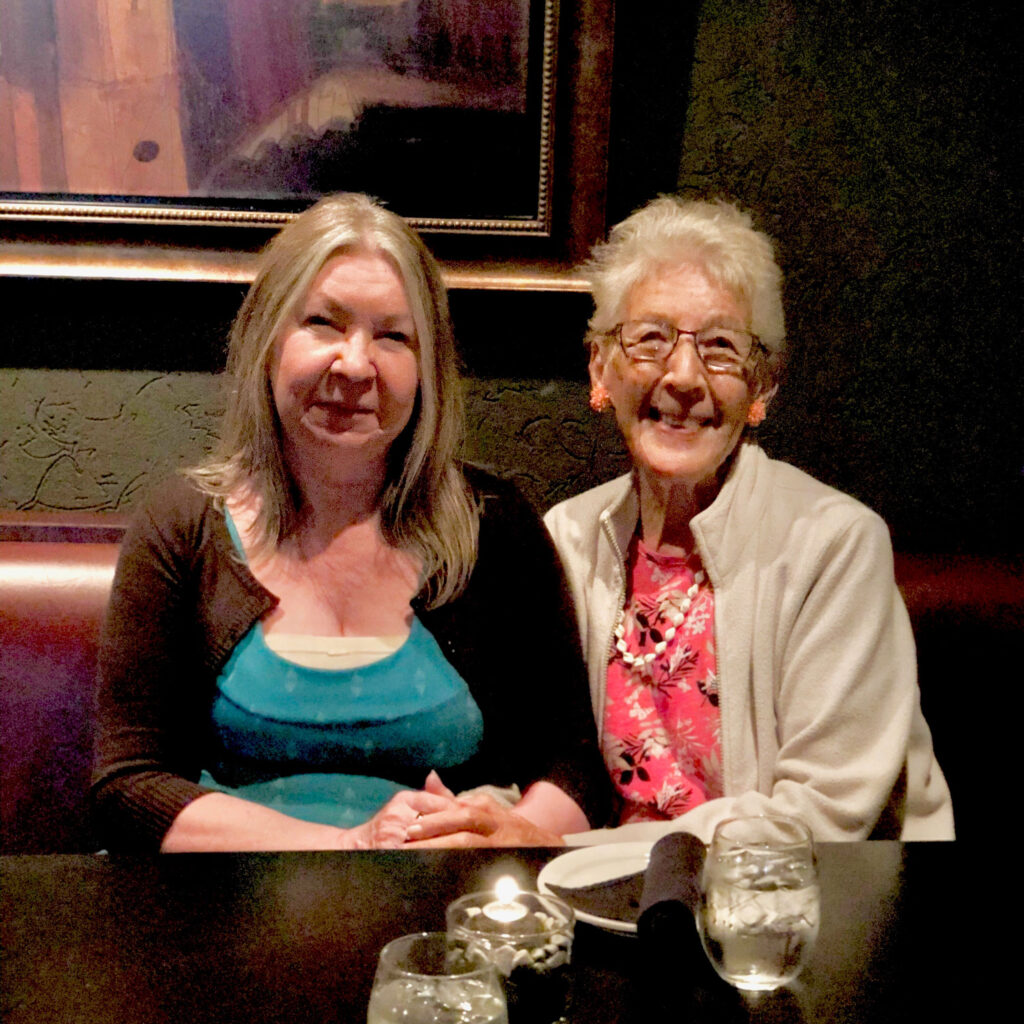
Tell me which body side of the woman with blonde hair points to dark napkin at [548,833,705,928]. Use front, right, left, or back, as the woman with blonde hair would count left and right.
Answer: front

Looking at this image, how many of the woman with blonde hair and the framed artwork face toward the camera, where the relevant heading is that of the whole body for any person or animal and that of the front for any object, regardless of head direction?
2

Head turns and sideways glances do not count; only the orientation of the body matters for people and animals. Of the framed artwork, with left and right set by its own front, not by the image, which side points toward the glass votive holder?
front

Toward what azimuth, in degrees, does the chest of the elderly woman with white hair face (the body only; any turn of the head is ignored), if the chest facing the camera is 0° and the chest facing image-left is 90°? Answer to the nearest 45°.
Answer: approximately 45°

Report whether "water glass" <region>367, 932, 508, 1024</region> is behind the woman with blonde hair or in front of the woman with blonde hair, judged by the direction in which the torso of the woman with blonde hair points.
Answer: in front
